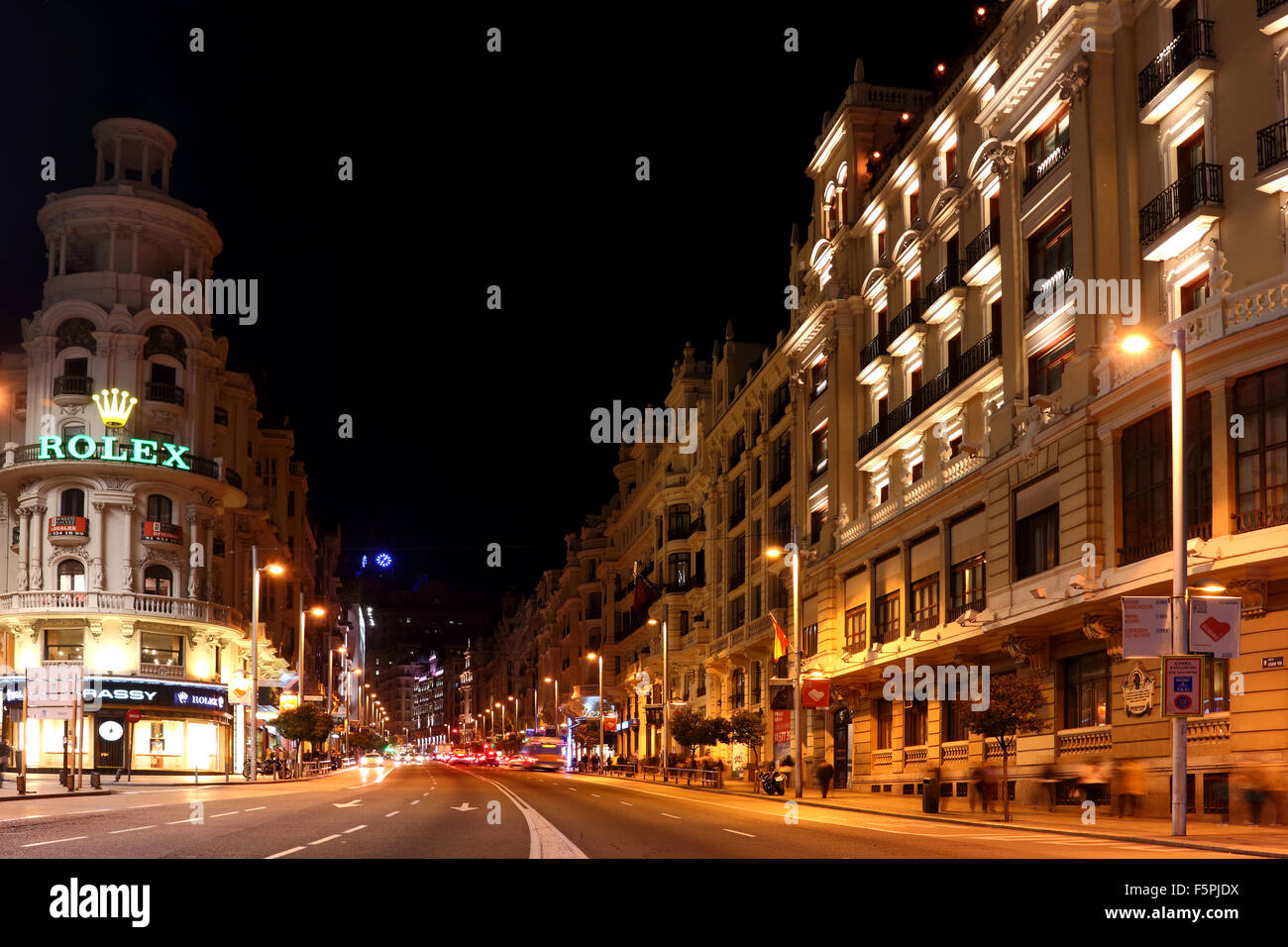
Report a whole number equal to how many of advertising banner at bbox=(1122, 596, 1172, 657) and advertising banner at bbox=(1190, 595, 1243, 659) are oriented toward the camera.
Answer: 2

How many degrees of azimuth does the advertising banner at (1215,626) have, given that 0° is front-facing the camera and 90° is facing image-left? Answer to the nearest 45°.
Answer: approximately 0°

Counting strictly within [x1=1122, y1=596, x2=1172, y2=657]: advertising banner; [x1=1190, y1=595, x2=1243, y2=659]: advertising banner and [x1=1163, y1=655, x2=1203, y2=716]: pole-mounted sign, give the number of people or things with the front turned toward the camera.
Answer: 3

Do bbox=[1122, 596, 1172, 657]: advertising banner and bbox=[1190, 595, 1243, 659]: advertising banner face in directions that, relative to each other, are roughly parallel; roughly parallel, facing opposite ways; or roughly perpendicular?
roughly parallel

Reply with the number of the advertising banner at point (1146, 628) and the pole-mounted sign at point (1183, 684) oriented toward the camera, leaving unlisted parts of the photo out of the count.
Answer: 2

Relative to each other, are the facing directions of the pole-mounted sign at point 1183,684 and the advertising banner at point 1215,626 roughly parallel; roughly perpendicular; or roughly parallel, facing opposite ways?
roughly parallel

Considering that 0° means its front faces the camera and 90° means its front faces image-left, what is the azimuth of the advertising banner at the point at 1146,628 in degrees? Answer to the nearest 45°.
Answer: approximately 0°

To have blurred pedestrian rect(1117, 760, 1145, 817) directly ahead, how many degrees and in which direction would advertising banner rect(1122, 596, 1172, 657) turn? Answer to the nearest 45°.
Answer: approximately 180°

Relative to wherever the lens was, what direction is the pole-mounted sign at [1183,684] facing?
facing the viewer
